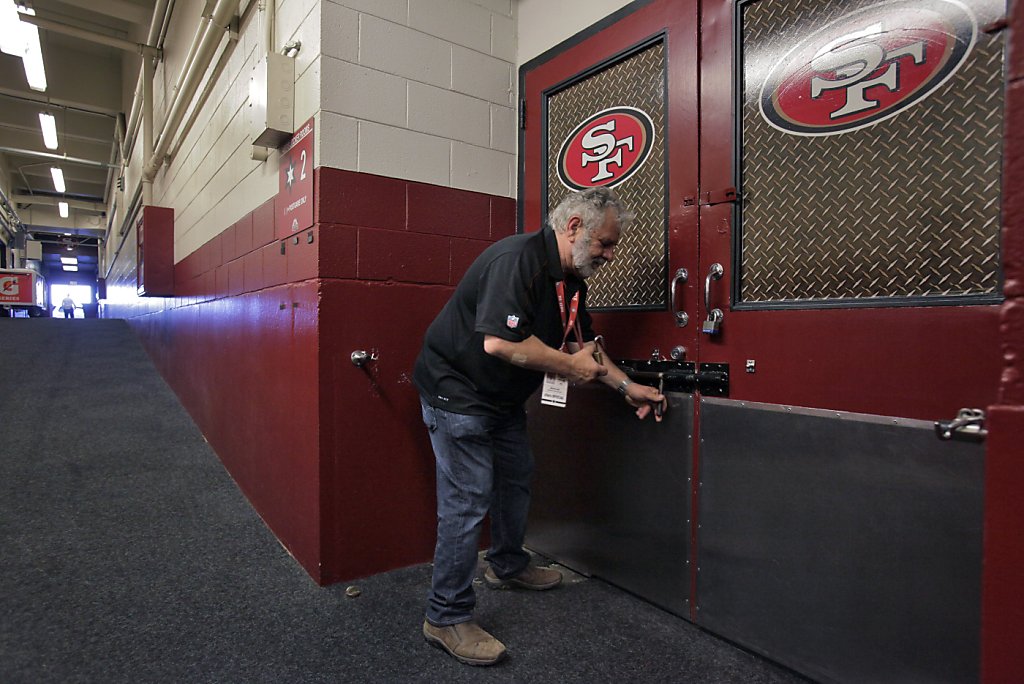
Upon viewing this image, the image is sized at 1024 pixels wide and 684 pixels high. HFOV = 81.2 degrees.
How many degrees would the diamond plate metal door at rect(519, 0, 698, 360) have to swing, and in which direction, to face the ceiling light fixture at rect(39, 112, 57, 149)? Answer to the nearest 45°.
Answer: approximately 90° to its right

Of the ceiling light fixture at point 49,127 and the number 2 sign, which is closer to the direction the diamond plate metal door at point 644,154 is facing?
the number 2 sign

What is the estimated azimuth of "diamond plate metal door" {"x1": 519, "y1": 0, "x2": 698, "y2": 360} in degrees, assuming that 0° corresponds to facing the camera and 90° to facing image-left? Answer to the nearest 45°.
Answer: approximately 45°

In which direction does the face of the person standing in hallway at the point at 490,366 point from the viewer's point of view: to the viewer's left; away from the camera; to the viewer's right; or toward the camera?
to the viewer's right

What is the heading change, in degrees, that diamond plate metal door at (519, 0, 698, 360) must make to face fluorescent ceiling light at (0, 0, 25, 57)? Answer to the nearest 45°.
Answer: approximately 45° to its right

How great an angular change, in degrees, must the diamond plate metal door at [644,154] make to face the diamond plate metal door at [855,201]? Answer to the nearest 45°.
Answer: approximately 90° to its left
